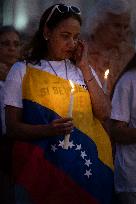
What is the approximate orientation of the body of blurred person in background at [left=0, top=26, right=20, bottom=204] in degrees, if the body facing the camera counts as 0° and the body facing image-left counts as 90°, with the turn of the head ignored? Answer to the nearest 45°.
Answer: approximately 0°
